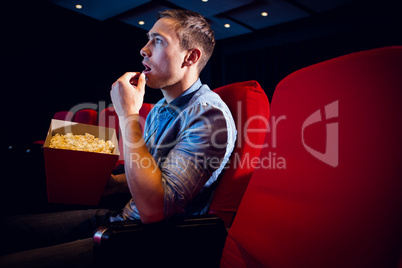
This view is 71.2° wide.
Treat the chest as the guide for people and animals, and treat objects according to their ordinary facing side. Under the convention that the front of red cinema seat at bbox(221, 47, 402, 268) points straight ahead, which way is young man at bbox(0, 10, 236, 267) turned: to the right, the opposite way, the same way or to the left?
the same way

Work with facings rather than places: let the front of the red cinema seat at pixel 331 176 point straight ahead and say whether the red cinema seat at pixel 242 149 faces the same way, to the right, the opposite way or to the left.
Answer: the same way

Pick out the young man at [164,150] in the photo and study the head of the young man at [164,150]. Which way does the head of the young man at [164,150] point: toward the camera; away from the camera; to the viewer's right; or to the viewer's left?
to the viewer's left

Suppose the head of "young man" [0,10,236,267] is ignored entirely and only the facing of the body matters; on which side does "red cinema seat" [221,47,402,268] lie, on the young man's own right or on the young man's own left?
on the young man's own left

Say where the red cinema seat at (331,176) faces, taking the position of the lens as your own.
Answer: facing the viewer and to the left of the viewer

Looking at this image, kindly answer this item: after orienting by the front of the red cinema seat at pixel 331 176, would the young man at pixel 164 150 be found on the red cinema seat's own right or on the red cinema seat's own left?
on the red cinema seat's own right

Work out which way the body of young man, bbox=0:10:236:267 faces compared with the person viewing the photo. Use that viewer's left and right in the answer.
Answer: facing to the left of the viewer

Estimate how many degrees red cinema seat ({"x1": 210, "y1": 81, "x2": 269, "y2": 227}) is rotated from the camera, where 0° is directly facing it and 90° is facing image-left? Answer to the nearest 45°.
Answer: approximately 45°
